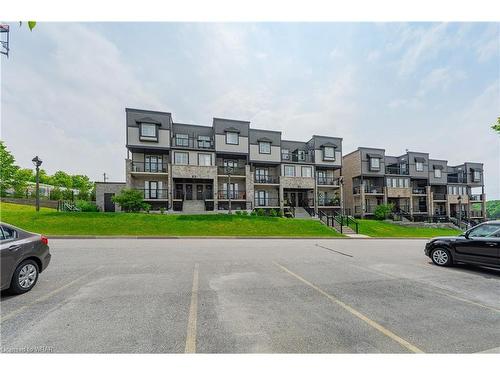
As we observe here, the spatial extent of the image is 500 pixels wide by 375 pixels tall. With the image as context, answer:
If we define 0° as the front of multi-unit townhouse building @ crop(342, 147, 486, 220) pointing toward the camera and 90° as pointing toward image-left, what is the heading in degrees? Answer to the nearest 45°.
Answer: approximately 315°

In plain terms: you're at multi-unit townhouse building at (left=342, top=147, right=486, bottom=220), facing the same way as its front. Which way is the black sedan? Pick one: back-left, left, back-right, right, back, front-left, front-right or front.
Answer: front-right

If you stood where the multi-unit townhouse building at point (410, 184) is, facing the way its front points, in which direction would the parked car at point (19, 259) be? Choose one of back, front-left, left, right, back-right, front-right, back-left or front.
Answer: front-right

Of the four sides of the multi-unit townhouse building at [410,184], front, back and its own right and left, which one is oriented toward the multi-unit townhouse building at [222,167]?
right

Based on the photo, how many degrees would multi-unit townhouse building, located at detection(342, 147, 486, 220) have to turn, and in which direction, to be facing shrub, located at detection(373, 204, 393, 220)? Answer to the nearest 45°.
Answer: approximately 45° to its right
